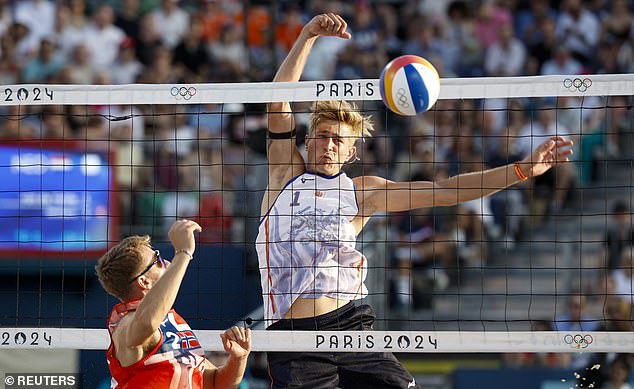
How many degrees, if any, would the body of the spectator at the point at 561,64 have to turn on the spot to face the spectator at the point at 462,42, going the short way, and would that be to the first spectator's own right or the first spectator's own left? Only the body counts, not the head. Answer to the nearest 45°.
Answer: approximately 90° to the first spectator's own right

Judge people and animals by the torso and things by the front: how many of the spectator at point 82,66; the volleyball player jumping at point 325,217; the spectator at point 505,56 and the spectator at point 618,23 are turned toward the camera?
4

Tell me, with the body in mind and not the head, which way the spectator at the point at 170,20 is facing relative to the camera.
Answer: toward the camera

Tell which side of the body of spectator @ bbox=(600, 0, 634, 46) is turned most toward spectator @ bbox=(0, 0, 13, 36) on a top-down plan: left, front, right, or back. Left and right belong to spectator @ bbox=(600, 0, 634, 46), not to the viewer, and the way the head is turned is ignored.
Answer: right

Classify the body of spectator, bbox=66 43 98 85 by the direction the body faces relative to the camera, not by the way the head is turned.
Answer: toward the camera

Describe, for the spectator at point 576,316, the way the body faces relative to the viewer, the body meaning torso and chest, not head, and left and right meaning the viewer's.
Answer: facing the viewer

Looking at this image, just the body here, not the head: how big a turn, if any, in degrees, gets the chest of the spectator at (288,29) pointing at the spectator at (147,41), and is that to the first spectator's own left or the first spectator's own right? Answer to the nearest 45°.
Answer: approximately 90° to the first spectator's own right

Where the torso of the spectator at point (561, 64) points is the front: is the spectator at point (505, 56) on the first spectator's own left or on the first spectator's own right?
on the first spectator's own right

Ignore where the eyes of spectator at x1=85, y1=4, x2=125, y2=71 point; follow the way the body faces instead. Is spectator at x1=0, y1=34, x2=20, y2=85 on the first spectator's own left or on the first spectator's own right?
on the first spectator's own right
